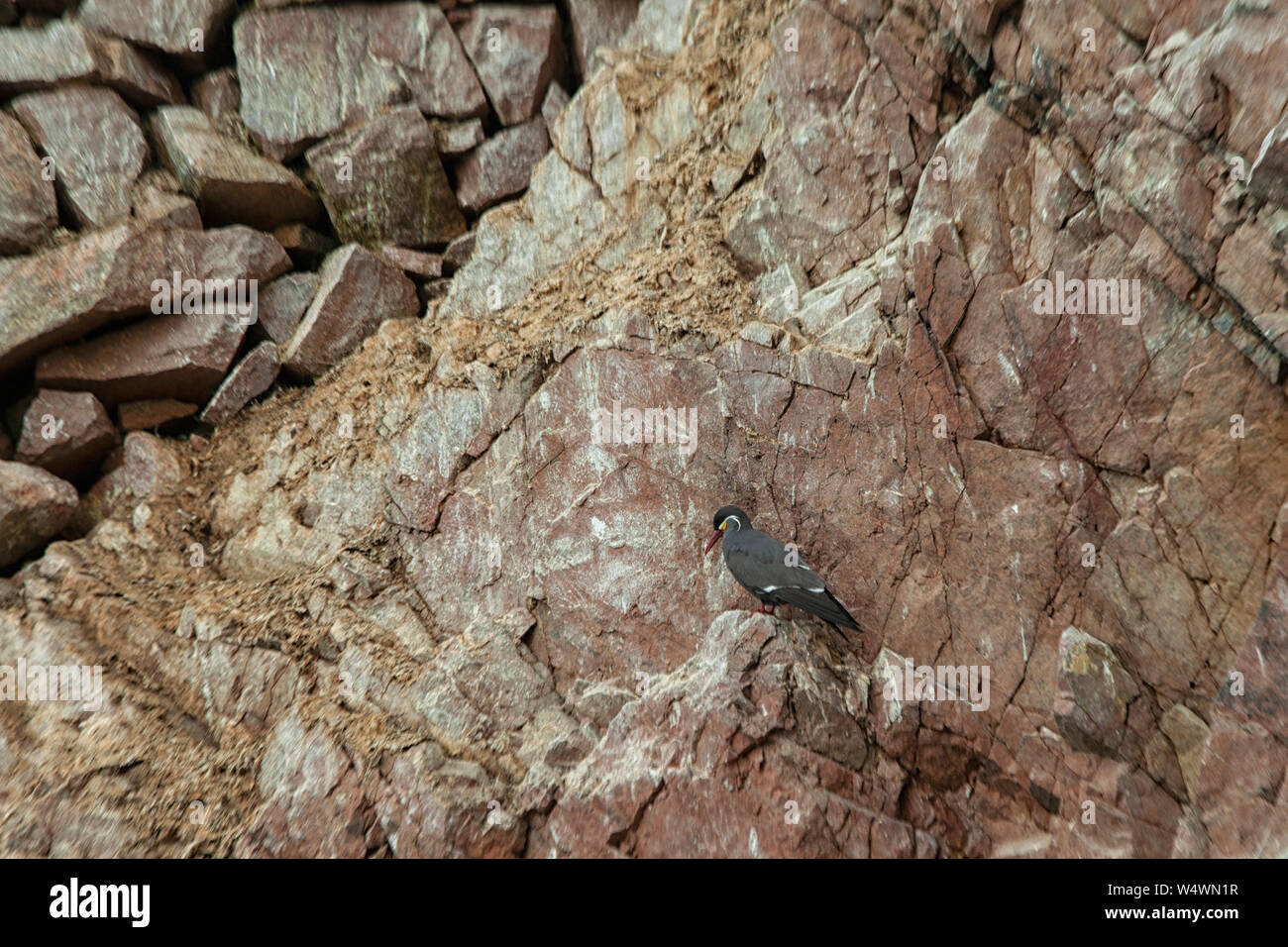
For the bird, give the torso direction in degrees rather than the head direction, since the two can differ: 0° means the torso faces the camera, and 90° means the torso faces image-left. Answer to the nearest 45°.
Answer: approximately 90°

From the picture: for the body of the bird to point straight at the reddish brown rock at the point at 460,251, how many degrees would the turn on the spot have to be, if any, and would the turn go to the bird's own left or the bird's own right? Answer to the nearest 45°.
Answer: approximately 45° to the bird's own right

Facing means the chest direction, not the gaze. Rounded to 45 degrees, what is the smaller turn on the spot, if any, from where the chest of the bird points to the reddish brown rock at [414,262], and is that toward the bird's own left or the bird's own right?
approximately 45° to the bird's own right

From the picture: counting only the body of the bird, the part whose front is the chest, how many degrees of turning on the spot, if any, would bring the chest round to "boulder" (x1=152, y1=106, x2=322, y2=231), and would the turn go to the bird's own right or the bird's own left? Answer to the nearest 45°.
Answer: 0° — it already faces it

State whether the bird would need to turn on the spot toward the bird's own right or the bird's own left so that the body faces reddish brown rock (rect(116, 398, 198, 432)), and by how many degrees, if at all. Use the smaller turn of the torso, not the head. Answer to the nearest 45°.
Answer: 0° — it already faces it

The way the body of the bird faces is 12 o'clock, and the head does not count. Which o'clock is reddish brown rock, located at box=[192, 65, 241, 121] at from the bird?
The reddish brown rock is roughly at 1 o'clock from the bird.

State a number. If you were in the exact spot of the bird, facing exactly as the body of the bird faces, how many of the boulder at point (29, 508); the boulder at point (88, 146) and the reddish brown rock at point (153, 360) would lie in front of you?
3

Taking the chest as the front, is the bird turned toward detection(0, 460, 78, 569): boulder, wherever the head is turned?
yes
